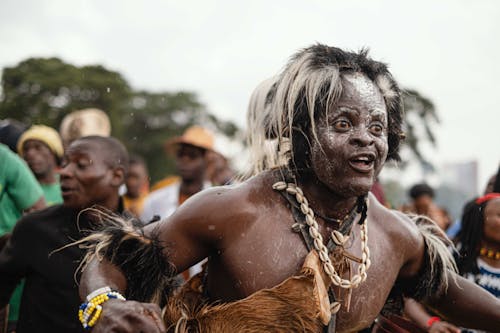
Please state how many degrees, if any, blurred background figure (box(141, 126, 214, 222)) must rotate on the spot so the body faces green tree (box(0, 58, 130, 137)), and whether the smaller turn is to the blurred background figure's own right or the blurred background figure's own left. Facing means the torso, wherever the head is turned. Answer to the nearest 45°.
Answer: approximately 135° to the blurred background figure's own right

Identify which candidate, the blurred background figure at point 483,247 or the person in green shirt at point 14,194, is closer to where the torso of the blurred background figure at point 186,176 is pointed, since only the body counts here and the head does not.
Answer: the person in green shirt

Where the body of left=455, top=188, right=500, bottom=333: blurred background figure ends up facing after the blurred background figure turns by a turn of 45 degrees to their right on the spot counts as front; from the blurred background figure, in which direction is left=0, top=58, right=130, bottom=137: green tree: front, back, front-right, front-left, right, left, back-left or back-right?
back-right

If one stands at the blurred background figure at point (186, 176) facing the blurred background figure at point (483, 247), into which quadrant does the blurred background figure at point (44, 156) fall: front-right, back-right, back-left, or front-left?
back-right

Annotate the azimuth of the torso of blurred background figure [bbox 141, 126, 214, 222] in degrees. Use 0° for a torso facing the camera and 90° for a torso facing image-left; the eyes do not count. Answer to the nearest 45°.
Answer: approximately 45°

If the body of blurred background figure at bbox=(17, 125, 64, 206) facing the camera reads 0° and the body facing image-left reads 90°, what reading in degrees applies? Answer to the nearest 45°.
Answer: approximately 45°

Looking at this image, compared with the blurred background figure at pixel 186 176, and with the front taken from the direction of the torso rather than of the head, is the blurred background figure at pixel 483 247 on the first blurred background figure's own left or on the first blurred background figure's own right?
on the first blurred background figure's own left
